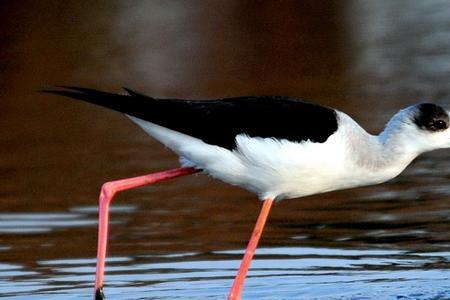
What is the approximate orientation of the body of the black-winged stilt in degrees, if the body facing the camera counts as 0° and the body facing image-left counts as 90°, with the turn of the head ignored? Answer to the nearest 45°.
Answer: approximately 270°
